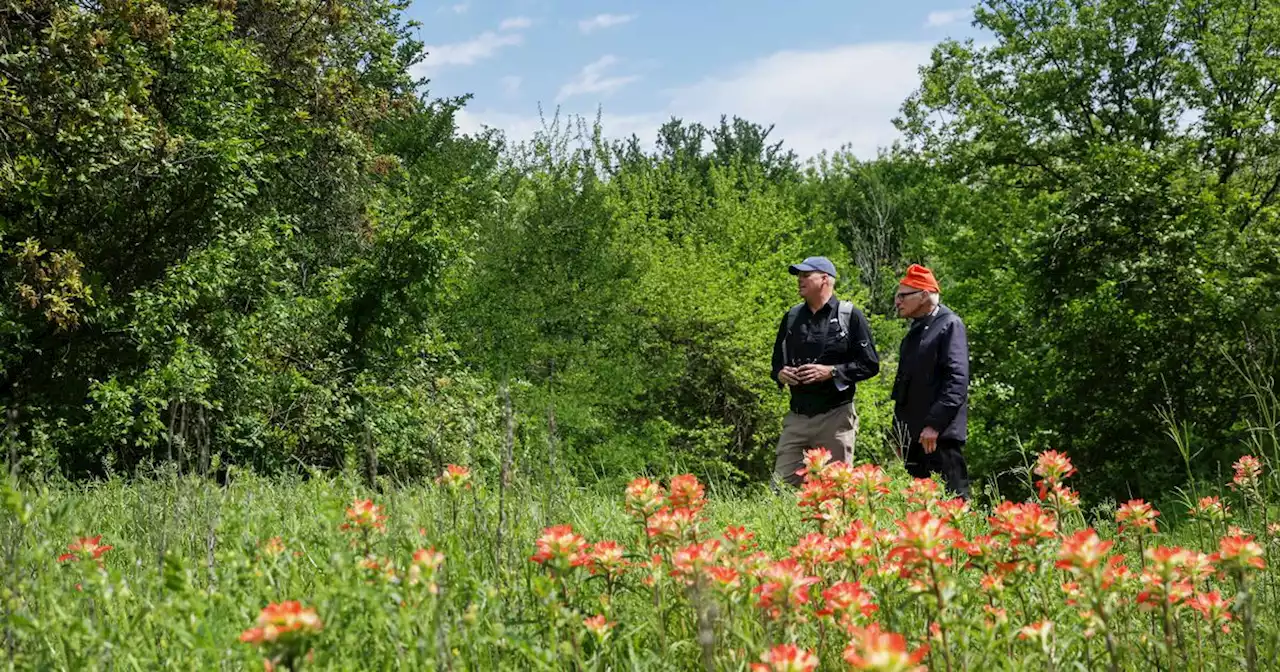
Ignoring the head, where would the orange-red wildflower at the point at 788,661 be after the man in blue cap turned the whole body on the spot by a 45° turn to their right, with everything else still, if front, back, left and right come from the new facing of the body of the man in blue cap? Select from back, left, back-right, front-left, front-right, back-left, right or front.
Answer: left

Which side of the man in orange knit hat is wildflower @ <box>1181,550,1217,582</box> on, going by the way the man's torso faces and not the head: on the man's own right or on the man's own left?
on the man's own left

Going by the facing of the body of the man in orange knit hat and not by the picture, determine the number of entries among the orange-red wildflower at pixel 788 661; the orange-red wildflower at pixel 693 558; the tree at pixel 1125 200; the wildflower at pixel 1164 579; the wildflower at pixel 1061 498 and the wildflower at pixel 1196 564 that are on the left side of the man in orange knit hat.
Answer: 5

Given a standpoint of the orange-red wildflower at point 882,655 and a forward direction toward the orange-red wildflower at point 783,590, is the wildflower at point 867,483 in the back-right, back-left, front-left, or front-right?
front-right

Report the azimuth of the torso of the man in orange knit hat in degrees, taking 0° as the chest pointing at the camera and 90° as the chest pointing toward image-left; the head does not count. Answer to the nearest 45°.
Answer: approximately 90°

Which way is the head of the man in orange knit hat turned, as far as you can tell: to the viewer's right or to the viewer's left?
to the viewer's left

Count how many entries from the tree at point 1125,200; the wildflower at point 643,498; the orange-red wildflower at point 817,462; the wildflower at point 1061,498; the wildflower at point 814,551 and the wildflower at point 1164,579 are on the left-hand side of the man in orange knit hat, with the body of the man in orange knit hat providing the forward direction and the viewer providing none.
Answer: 5

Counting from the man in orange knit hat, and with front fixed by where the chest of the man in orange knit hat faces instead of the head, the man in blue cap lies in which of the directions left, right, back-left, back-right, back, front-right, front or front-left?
front-right

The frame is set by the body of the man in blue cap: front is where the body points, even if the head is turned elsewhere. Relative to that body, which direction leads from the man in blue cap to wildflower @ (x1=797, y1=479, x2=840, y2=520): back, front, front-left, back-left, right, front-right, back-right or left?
front-left

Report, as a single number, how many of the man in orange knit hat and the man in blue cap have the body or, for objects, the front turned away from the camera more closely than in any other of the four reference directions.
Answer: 0

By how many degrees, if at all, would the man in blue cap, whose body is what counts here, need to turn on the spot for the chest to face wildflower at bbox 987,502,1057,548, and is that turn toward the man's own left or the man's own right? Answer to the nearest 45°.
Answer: approximately 45° to the man's own left

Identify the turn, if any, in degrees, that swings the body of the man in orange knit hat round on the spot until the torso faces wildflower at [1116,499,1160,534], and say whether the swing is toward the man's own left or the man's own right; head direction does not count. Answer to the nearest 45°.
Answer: approximately 90° to the man's own left

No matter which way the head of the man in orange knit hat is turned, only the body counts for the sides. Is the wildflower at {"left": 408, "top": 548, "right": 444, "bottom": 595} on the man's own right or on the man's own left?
on the man's own left

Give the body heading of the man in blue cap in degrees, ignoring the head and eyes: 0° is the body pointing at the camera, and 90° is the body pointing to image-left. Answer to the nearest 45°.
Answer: approximately 45°

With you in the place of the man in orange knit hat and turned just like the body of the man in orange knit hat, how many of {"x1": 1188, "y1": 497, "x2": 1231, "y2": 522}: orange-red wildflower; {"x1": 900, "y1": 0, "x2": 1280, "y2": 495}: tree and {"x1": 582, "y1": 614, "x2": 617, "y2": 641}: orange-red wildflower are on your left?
2

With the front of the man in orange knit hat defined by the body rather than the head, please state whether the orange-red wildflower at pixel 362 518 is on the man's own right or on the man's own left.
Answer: on the man's own left

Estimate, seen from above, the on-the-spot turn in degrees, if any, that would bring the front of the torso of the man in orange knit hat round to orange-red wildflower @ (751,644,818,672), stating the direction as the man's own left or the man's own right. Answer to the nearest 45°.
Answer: approximately 90° to the man's own left
